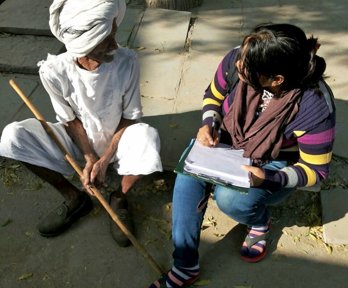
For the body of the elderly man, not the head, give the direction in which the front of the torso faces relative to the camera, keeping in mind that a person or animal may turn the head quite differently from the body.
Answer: toward the camera
